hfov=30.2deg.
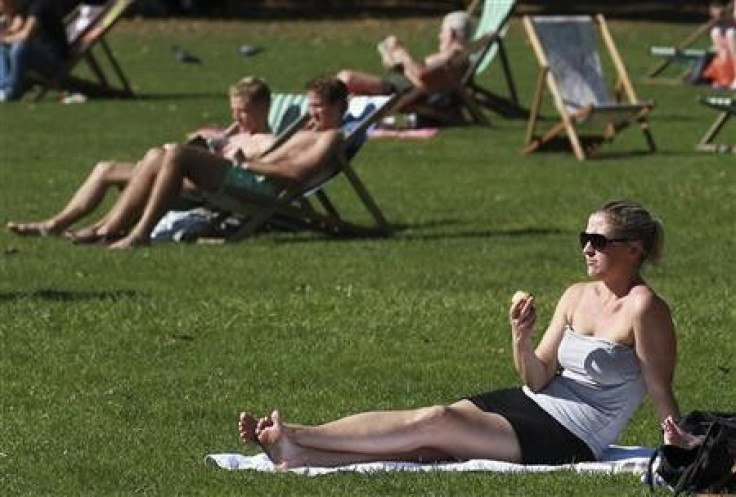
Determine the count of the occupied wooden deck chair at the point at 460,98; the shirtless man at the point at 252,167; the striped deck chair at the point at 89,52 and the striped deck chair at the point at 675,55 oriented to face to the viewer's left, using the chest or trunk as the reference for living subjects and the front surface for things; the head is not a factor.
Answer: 4

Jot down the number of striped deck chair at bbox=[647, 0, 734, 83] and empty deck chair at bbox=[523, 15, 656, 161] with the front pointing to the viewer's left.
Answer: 1

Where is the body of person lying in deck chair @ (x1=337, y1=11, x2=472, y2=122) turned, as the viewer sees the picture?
to the viewer's left

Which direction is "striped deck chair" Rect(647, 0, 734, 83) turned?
to the viewer's left

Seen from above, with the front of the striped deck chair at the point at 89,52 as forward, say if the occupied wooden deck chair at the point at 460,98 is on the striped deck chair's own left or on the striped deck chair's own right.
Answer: on the striped deck chair's own left

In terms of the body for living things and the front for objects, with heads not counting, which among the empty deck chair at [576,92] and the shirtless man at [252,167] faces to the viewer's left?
the shirtless man

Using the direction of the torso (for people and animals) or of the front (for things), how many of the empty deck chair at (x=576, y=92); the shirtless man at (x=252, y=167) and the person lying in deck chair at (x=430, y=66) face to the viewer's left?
2

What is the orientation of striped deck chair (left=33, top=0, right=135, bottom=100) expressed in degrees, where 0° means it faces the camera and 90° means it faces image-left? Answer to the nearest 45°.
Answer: approximately 90°

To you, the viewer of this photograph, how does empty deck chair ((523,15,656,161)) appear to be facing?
facing the viewer and to the right of the viewer

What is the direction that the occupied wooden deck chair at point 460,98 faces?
to the viewer's left

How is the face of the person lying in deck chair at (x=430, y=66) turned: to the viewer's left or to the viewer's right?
to the viewer's left

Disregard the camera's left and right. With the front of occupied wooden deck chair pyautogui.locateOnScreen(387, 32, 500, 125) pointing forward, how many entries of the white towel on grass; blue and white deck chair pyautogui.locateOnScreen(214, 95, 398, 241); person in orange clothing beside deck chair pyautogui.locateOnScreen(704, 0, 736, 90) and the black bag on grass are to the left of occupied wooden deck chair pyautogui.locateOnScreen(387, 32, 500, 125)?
3
